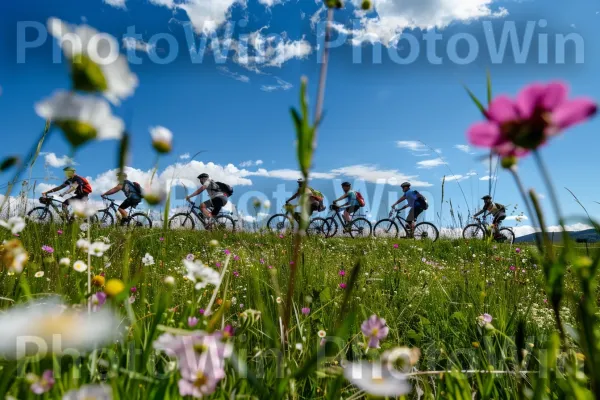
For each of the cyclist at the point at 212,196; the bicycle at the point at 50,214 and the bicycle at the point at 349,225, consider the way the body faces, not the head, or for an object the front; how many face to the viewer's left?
3

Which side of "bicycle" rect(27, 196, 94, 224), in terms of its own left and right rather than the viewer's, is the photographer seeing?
left

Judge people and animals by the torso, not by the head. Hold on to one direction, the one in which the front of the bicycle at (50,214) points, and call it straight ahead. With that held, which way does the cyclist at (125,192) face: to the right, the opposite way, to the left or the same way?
the same way

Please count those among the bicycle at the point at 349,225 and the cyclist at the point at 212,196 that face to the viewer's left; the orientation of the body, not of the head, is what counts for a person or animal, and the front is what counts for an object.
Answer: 2

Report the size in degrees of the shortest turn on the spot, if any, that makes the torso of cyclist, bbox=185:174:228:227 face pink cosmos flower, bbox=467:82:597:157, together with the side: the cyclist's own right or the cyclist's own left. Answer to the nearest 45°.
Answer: approximately 90° to the cyclist's own left

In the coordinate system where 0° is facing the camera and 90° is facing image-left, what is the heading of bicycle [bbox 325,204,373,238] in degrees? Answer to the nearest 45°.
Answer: approximately 90°

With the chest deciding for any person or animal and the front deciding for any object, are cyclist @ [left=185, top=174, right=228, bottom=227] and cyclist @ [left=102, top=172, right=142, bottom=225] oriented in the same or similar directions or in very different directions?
same or similar directions

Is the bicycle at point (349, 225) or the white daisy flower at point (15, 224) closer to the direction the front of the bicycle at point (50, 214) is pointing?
the white daisy flower

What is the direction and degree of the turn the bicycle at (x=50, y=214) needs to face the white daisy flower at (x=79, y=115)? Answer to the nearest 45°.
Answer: approximately 90° to its left

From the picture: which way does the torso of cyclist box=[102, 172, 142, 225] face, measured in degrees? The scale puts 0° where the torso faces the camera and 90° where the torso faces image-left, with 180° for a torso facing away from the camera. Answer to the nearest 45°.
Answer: approximately 90°

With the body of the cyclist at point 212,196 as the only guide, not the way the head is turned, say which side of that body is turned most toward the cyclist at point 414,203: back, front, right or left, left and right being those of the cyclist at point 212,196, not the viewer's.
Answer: back

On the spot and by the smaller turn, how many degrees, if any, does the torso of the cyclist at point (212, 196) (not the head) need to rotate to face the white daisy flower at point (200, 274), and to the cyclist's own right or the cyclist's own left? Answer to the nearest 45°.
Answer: approximately 90° to the cyclist's own left
